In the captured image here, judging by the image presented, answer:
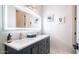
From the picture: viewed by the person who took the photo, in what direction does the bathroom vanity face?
facing the viewer and to the right of the viewer
